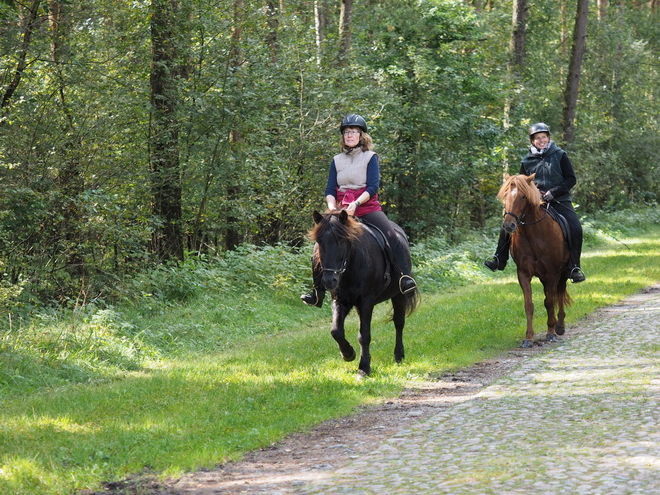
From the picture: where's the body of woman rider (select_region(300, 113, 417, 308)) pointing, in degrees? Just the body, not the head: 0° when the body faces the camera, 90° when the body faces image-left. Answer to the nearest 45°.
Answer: approximately 45°

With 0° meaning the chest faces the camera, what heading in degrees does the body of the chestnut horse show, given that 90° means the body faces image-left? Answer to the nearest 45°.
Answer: approximately 45°

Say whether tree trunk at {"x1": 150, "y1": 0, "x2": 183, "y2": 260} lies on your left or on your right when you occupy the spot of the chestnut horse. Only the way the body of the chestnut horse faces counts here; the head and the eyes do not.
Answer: on your right

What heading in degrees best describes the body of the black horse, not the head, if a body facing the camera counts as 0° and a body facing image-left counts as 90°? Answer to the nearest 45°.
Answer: approximately 45°

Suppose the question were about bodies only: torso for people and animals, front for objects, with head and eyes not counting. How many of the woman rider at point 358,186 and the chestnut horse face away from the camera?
0

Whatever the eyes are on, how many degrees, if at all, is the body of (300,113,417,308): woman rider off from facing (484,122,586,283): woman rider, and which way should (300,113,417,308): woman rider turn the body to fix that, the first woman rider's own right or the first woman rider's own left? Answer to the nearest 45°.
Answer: approximately 180°

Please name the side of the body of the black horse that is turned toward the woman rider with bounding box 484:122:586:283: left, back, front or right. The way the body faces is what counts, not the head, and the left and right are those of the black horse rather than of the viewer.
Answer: back

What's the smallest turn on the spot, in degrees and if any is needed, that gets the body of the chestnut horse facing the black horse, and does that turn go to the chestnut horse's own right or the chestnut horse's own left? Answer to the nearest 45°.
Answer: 0° — it already faces it

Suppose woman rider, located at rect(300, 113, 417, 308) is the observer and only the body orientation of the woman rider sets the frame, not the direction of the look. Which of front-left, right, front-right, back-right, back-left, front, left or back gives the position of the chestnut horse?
back
